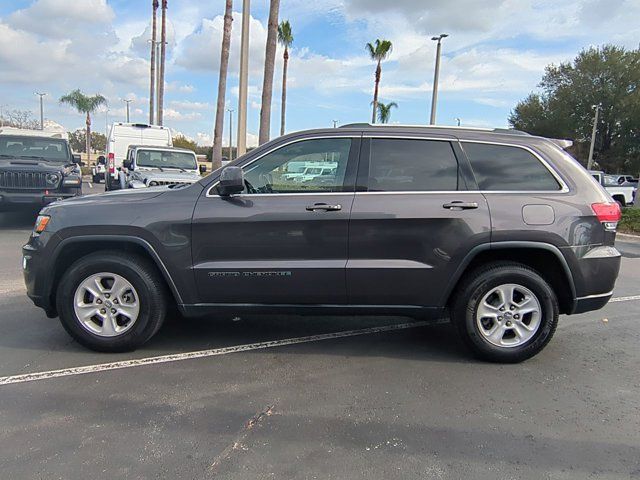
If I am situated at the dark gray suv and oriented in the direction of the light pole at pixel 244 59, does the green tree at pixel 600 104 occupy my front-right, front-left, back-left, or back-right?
front-right

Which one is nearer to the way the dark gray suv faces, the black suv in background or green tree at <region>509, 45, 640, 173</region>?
the black suv in background

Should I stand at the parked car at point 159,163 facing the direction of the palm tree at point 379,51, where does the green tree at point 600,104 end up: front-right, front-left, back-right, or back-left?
front-right

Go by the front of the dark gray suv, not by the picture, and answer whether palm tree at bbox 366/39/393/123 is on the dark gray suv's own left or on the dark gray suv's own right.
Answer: on the dark gray suv's own right

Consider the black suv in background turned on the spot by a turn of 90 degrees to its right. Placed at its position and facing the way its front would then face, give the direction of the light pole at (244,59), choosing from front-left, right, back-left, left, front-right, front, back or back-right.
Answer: back

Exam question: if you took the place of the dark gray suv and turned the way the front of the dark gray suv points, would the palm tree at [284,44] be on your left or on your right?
on your right

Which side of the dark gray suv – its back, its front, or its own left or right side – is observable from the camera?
left

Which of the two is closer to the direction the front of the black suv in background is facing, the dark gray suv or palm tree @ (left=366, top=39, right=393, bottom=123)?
the dark gray suv

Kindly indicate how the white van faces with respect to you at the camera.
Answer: facing away from the viewer

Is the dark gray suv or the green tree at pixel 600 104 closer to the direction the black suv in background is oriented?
the dark gray suv

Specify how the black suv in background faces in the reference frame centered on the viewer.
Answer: facing the viewer

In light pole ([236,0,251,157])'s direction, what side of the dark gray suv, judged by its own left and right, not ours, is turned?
right

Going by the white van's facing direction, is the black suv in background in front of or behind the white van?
behind

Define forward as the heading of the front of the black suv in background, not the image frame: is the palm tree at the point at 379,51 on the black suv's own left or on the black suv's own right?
on the black suv's own left

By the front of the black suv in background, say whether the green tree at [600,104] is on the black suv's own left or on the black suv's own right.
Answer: on the black suv's own left

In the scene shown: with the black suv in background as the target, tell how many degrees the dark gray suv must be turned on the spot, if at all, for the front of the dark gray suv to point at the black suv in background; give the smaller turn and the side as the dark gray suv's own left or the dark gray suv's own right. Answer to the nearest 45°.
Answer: approximately 45° to the dark gray suv's own right

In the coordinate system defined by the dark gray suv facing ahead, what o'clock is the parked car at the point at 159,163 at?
The parked car is roughly at 2 o'clock from the dark gray suv.

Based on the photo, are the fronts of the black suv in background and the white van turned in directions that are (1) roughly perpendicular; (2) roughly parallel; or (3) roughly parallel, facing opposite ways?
roughly parallel, facing opposite ways
